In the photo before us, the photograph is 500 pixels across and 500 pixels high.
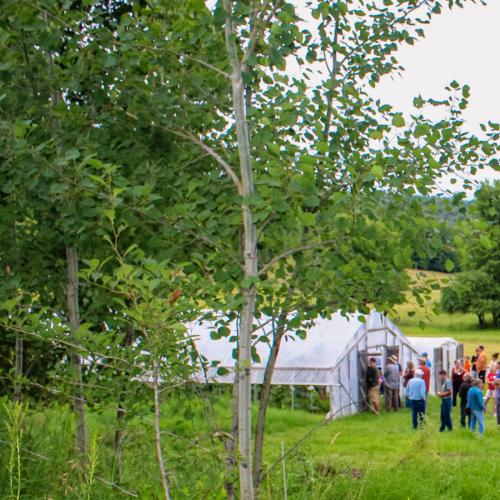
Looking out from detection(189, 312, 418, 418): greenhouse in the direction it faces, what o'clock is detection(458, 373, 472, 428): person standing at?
The person standing is roughly at 12 o'clock from the greenhouse.

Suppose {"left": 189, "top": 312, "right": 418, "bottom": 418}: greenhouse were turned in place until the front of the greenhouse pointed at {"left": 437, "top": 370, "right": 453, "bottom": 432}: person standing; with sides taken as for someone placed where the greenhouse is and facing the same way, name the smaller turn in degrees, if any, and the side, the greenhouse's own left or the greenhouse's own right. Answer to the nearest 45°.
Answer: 0° — it already faces them

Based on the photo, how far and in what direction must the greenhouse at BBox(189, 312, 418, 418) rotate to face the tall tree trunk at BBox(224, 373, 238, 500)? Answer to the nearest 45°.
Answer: approximately 45° to its right

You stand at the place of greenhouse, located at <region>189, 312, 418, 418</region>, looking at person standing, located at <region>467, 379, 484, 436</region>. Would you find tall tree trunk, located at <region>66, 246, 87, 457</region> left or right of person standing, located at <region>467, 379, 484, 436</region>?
right

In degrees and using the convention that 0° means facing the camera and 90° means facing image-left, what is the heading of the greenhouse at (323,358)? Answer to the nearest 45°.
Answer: approximately 315°
